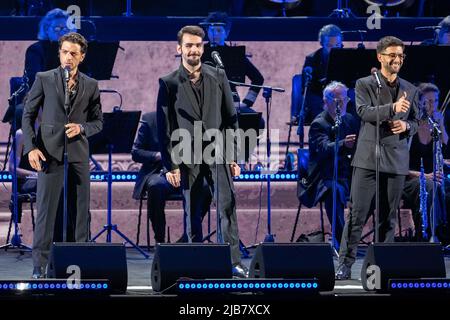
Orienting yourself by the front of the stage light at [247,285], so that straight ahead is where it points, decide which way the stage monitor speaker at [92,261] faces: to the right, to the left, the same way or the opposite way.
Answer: the opposite way

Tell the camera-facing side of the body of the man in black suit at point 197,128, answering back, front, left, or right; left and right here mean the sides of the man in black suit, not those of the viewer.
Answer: front

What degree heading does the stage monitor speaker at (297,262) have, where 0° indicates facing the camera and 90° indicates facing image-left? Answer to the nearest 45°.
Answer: approximately 180°

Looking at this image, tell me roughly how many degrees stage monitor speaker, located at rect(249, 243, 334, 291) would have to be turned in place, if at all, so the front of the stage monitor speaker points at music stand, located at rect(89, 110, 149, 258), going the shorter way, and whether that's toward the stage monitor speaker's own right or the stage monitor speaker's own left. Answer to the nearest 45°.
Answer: approximately 45° to the stage monitor speaker's own left

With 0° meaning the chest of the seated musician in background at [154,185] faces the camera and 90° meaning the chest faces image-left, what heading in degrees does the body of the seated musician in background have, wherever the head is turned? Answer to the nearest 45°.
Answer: approximately 315°

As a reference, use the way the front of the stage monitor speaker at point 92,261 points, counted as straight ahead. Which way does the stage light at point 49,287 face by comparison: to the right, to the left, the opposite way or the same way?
the opposite way

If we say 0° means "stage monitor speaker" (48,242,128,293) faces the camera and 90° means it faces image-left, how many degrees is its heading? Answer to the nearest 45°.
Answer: approximately 180°

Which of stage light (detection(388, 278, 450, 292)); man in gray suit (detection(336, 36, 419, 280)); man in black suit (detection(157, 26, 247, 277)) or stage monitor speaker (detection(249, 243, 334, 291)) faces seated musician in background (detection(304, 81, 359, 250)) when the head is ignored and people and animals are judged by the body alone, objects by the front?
the stage monitor speaker

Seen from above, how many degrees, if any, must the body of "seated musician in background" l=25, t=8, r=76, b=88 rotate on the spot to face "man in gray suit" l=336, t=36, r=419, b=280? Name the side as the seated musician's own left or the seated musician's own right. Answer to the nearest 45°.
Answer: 0° — they already face them

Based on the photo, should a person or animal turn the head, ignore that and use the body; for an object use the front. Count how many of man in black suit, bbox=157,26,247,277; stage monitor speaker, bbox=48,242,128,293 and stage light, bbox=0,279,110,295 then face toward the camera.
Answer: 2

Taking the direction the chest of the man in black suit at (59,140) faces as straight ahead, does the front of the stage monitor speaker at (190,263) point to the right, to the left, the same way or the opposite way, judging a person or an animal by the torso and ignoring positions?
the opposite way
